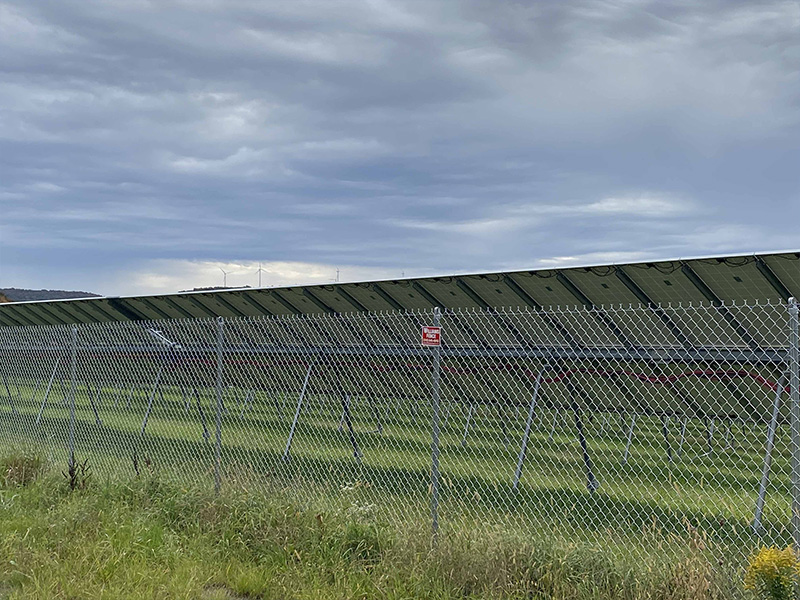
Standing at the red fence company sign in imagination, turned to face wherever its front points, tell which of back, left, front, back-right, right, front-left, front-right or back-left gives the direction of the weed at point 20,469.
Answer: back-right

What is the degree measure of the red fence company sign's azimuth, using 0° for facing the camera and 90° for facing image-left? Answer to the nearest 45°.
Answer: approximately 0°

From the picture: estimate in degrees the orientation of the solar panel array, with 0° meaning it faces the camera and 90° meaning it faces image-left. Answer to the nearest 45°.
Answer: approximately 225°

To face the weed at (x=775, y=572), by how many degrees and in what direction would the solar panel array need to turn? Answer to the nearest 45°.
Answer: approximately 135° to its right

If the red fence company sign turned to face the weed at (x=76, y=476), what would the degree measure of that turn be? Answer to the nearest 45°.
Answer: approximately 135° to its right

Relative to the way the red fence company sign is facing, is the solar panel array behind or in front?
behind

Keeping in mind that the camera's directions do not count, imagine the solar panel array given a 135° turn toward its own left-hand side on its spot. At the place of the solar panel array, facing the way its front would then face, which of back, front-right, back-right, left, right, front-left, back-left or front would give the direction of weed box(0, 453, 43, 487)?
front

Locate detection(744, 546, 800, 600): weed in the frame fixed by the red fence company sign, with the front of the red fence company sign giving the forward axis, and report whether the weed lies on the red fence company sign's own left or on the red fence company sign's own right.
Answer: on the red fence company sign's own left

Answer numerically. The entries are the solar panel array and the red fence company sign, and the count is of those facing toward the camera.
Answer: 1
